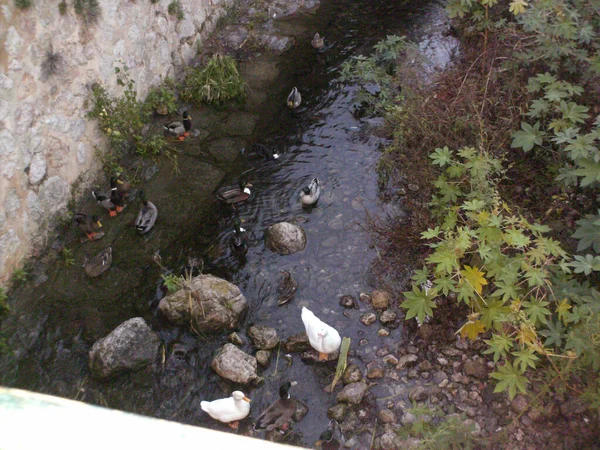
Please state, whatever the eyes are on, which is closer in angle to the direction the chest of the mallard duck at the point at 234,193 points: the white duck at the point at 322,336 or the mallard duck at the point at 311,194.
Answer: the mallard duck

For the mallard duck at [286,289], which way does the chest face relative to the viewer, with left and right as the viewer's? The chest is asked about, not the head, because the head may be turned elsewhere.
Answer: facing away from the viewer

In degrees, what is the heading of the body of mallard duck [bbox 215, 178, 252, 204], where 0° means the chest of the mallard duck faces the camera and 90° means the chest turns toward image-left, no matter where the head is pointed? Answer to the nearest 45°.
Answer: approximately 270°

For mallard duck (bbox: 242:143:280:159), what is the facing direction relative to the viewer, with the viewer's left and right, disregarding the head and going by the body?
facing to the right of the viewer
